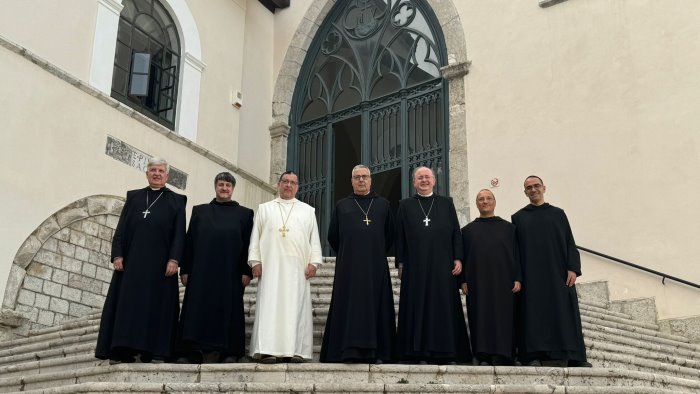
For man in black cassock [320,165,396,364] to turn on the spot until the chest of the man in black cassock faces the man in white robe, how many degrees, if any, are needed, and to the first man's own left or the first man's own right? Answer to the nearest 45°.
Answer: approximately 90° to the first man's own right

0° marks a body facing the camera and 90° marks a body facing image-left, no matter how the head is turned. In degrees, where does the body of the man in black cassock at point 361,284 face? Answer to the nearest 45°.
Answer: approximately 0°

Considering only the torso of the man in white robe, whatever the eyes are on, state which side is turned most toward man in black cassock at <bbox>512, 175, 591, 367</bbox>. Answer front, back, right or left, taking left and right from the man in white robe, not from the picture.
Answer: left

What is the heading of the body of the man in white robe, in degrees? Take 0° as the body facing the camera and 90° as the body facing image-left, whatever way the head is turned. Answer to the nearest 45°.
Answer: approximately 0°

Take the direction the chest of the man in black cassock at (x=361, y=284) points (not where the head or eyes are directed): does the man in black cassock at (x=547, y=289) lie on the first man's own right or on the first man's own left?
on the first man's own left

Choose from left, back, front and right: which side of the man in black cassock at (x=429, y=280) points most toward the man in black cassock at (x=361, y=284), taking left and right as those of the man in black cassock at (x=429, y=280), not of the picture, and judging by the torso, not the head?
right
